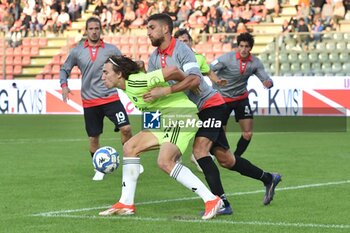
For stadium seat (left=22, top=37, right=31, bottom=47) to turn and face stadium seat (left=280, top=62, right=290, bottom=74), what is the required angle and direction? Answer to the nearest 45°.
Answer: approximately 45° to its left

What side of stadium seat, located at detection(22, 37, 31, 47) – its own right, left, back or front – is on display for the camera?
front

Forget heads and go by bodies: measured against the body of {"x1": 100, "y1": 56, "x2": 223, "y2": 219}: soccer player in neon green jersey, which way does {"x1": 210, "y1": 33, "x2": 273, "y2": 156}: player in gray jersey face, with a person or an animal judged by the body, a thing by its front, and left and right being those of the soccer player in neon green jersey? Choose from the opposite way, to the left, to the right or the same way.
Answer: to the left

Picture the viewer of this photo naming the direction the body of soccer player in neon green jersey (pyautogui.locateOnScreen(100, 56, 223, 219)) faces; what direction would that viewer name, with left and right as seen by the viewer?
facing to the left of the viewer

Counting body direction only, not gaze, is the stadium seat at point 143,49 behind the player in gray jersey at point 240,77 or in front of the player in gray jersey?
behind

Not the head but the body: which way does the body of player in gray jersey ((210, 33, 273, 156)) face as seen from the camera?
toward the camera

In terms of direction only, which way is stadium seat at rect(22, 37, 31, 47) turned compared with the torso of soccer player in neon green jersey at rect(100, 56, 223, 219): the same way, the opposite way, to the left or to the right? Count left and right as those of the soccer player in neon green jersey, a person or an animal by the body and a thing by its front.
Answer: to the left

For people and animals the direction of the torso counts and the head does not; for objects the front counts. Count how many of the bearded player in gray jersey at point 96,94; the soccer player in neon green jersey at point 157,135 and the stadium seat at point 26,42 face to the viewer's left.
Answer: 1

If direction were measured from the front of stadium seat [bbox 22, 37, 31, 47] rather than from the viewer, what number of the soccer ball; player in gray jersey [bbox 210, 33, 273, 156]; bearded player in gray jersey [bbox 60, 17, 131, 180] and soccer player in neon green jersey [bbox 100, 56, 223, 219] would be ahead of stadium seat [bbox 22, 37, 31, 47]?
4

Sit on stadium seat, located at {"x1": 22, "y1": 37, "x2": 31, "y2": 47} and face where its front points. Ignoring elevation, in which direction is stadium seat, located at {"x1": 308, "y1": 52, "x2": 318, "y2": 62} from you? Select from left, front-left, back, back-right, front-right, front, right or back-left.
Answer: front-left

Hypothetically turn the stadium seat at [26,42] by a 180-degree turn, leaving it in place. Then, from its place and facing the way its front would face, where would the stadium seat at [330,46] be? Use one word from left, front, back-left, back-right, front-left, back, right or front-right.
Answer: back-right

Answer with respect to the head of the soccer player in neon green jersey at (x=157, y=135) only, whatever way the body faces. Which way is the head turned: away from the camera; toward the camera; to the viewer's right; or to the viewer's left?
to the viewer's left

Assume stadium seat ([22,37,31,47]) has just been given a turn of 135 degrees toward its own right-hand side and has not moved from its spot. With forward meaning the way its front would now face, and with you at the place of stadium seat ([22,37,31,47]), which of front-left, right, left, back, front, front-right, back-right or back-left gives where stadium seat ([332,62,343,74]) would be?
back

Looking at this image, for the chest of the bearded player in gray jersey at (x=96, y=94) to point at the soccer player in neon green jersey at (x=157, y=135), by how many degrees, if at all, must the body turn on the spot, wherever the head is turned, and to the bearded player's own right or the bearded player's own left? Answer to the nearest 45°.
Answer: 0° — they already face them

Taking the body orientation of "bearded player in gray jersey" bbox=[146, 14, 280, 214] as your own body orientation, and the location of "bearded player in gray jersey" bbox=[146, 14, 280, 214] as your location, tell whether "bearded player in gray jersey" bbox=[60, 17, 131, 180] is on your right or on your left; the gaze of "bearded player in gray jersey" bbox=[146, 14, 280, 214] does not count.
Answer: on your right
